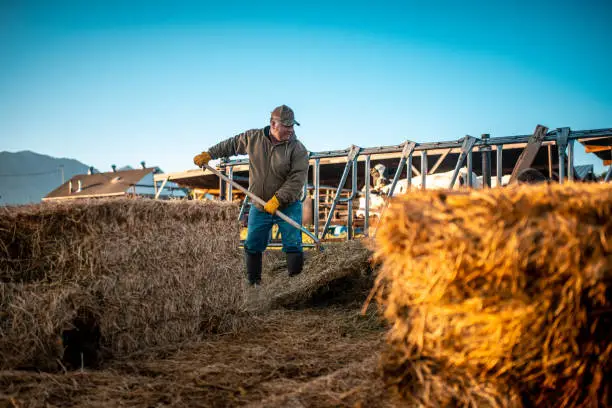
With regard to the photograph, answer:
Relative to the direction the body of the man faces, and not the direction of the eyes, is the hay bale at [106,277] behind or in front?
in front

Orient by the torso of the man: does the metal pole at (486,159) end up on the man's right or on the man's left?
on the man's left

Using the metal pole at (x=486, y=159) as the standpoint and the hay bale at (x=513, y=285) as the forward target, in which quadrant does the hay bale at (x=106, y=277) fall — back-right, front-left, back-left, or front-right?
front-right

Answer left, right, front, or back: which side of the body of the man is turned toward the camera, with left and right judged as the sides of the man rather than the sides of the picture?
front

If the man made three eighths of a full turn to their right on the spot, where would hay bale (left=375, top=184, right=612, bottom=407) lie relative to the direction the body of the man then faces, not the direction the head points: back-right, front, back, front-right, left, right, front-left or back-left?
back-left
